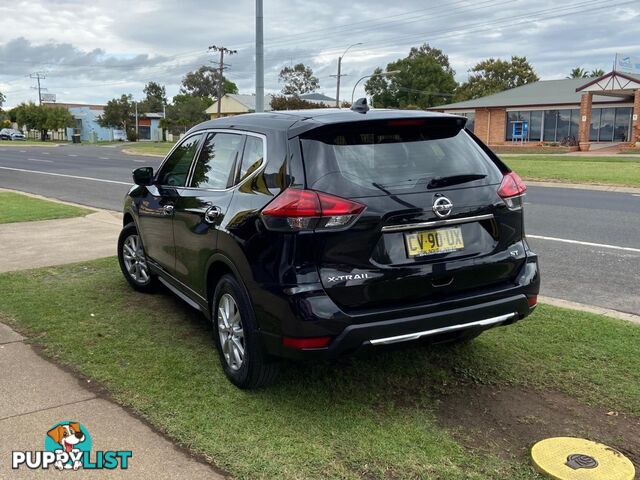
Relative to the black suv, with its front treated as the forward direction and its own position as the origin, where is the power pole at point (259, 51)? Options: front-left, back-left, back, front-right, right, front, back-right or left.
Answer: front-right

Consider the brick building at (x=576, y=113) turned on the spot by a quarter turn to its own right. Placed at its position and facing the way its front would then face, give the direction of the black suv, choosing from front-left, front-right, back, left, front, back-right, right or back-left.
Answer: left

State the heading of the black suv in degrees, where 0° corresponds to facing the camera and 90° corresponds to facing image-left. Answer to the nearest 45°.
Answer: approximately 135°

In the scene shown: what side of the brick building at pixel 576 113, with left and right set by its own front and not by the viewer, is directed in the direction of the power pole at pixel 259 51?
front

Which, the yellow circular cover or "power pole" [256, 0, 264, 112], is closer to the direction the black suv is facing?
the power pole

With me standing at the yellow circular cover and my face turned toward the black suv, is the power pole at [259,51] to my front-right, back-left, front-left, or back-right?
front-right

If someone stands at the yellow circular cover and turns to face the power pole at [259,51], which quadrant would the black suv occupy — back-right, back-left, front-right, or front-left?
front-left

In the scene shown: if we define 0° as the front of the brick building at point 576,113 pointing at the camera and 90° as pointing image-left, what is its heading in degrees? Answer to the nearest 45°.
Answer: approximately 0°

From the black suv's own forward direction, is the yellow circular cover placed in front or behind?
behind
